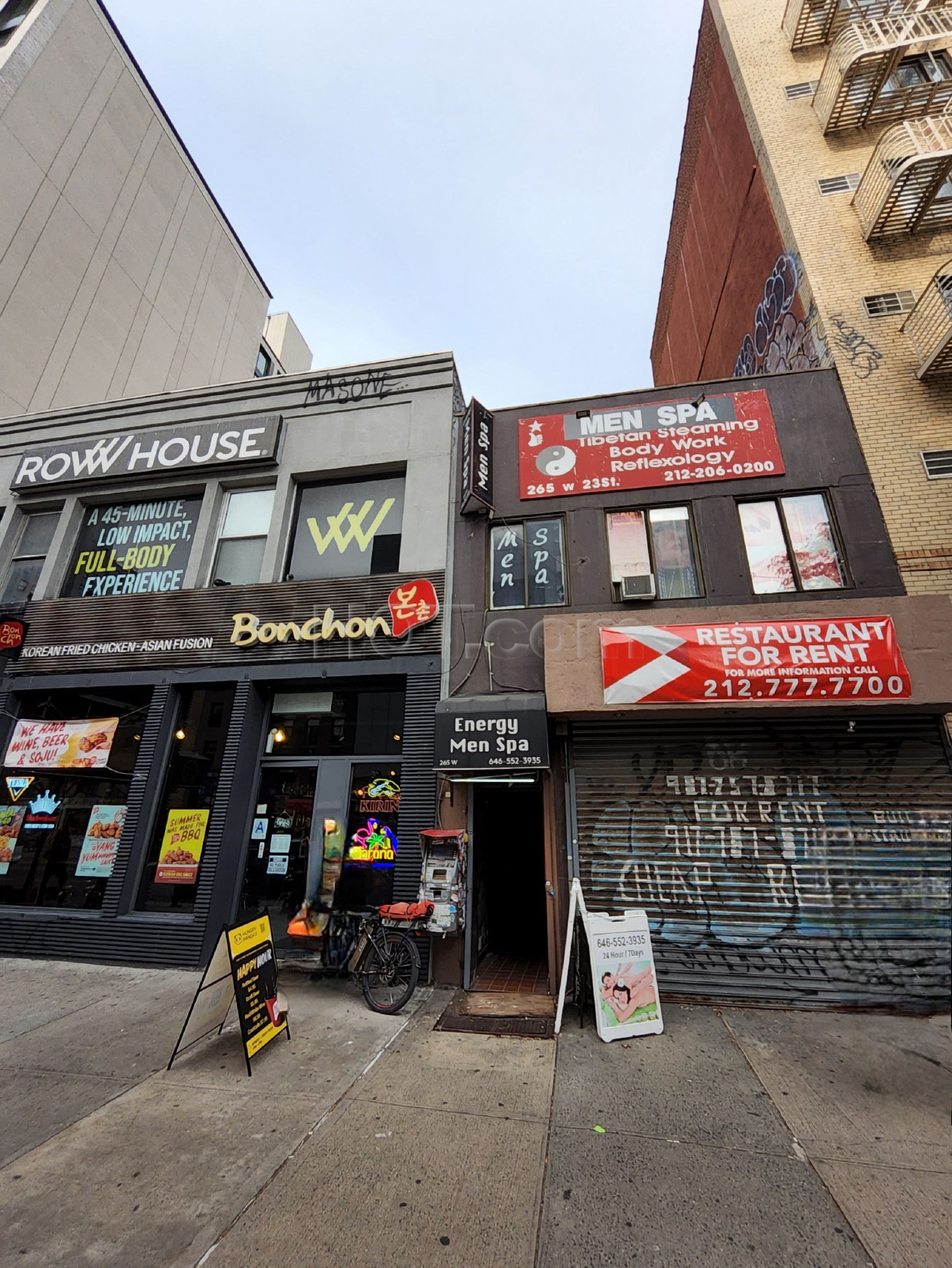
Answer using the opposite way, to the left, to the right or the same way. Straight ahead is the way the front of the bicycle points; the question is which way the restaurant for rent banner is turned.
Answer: to the left

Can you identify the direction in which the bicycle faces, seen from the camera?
facing away from the viewer and to the left of the viewer

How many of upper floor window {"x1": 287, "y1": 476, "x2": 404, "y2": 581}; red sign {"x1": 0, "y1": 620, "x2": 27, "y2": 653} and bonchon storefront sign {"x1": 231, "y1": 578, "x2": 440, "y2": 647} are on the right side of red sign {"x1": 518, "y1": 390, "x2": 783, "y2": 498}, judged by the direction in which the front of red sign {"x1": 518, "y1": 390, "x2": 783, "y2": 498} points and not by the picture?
3

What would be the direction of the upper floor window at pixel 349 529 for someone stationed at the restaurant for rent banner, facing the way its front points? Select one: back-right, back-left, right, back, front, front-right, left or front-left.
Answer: right

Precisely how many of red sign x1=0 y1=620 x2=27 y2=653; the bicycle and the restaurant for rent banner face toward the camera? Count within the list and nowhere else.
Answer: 2

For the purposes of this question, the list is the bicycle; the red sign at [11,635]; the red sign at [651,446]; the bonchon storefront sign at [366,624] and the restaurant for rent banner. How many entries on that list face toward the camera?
4

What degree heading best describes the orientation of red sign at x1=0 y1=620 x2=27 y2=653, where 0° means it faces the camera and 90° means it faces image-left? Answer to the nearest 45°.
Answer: approximately 0°
